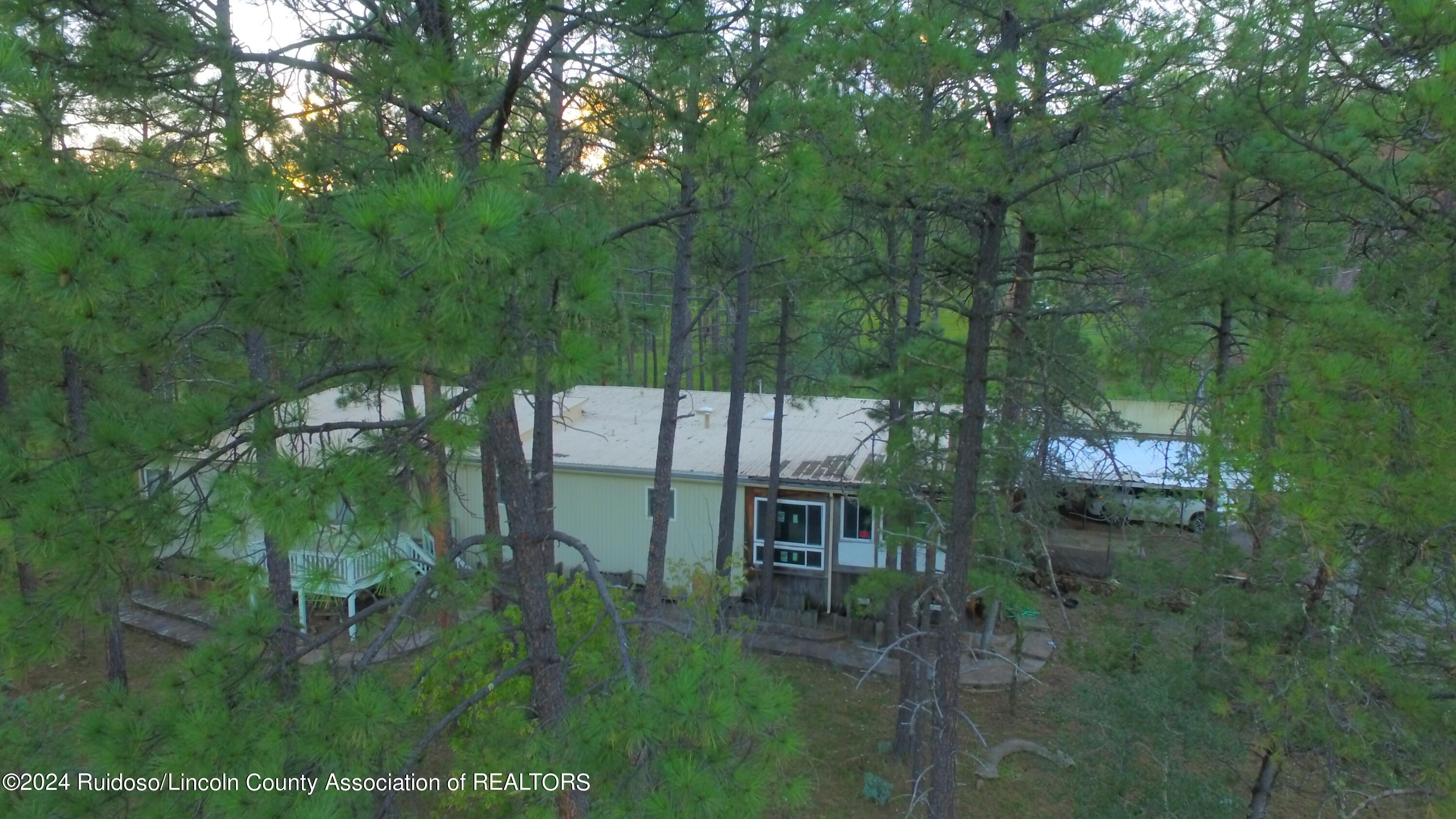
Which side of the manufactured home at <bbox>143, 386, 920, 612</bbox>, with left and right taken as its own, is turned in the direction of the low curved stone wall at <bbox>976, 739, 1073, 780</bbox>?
front

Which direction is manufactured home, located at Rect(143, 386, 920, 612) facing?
toward the camera
